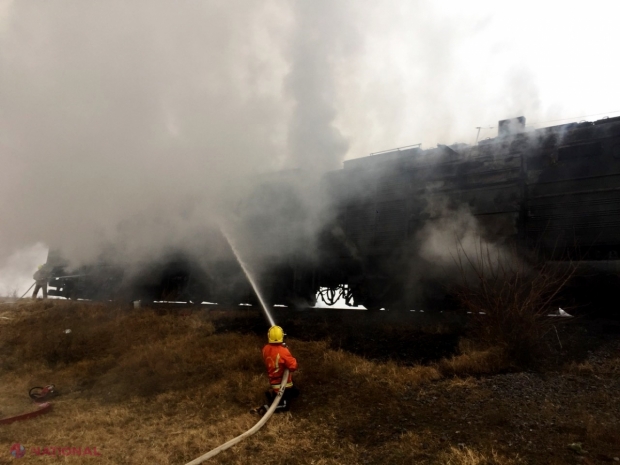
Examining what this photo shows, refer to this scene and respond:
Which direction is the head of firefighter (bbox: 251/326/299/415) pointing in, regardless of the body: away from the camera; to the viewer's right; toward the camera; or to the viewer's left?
away from the camera

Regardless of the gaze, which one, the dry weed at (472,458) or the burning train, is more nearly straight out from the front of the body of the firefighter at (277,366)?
the burning train

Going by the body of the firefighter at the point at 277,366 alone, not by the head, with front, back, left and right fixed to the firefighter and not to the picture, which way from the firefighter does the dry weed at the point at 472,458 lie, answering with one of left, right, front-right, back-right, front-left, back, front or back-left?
back-right

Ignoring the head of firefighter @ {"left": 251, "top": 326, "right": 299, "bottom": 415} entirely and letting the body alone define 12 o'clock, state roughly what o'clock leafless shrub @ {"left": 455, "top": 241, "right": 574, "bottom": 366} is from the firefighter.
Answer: The leafless shrub is roughly at 3 o'clock from the firefighter.

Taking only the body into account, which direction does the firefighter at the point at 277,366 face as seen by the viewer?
away from the camera
